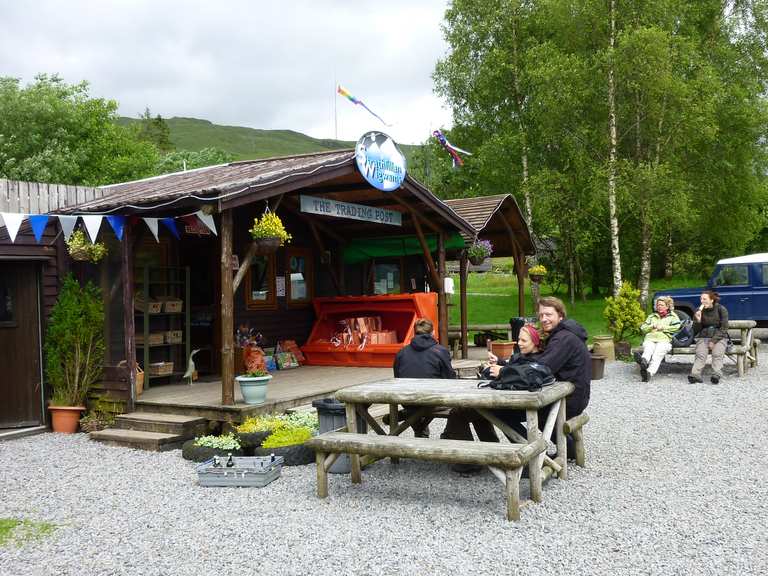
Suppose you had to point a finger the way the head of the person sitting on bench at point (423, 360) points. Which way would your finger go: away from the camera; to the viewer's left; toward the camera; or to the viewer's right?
away from the camera

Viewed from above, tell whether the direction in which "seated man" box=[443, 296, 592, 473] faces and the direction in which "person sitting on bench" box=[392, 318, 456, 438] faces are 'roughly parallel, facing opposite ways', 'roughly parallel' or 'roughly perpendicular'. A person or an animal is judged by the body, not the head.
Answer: roughly perpendicular

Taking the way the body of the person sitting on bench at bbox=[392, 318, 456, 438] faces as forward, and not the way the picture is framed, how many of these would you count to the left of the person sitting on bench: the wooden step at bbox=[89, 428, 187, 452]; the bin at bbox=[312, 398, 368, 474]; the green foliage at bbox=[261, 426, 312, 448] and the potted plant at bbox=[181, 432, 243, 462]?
4

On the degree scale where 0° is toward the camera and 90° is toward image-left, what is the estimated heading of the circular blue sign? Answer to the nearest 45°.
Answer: approximately 315°

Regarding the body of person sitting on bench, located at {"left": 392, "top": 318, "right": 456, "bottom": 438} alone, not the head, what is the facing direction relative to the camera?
away from the camera

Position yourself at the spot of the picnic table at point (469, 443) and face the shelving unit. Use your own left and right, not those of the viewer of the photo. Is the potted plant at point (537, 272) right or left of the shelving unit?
right

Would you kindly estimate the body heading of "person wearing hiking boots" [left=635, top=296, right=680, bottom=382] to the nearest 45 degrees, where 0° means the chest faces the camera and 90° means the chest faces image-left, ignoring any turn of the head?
approximately 45°

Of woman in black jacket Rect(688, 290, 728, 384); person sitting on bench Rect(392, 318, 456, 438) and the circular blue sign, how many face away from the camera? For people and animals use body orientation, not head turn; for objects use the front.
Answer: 1

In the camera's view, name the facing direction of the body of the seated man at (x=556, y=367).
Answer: to the viewer's left

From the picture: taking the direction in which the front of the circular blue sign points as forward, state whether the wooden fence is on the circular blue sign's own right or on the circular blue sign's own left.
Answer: on the circular blue sign's own right

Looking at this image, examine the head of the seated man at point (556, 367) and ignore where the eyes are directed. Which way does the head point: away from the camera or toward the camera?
toward the camera

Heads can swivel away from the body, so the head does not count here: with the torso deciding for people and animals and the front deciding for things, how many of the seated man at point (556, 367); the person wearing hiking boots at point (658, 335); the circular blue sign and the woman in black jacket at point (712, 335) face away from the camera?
0

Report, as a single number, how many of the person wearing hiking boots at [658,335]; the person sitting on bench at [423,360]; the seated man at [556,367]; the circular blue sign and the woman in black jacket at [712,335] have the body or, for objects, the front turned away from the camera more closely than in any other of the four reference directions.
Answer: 1

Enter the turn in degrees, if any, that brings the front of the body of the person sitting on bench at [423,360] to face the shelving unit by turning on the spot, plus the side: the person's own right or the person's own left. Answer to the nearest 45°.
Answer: approximately 45° to the person's own left

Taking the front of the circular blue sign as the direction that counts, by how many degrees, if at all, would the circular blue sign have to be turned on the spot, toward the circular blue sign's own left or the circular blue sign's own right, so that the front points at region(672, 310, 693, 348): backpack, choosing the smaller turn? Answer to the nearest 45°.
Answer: approximately 90° to the circular blue sign's own left

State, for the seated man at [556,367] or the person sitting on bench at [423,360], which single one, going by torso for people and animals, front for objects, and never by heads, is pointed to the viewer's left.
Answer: the seated man

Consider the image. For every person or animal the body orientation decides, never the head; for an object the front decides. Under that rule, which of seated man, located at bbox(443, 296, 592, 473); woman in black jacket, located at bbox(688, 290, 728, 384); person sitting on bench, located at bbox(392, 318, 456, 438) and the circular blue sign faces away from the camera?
the person sitting on bench
